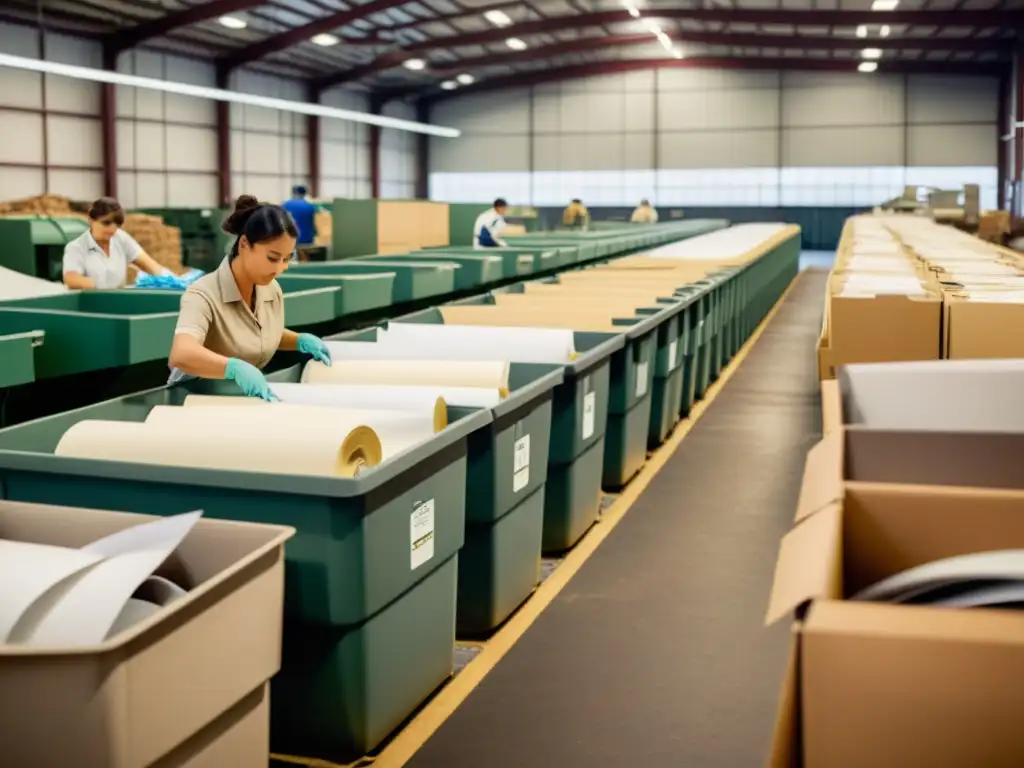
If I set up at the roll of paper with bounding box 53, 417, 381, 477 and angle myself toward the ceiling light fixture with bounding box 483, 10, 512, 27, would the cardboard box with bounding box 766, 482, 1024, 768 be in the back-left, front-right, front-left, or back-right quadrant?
back-right

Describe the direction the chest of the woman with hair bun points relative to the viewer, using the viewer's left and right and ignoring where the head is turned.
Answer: facing the viewer and to the right of the viewer

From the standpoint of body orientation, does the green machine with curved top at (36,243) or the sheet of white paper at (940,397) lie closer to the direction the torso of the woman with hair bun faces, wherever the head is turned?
the sheet of white paper

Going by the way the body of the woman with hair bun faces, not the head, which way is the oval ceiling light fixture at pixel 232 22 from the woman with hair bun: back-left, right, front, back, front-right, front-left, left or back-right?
back-left

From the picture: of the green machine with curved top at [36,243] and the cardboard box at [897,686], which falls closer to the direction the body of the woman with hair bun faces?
the cardboard box

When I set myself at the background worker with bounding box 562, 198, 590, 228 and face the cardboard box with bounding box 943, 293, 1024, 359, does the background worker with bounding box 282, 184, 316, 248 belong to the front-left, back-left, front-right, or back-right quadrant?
front-right

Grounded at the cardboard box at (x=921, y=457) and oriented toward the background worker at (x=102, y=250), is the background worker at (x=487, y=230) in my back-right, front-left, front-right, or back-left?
front-right

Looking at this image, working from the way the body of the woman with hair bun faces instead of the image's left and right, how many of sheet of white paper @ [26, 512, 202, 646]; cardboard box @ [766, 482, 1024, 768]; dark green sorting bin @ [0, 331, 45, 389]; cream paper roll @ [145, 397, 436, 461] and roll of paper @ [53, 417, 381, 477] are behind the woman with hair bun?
1

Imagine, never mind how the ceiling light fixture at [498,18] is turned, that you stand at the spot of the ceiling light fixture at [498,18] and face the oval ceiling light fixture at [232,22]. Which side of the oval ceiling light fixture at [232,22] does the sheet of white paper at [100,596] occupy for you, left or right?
left

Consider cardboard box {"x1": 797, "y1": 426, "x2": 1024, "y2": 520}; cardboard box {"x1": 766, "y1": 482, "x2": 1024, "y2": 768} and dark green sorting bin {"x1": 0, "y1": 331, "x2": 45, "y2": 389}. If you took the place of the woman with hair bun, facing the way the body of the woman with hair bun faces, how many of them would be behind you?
1

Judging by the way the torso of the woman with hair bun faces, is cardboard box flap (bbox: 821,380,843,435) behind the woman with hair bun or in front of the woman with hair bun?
in front

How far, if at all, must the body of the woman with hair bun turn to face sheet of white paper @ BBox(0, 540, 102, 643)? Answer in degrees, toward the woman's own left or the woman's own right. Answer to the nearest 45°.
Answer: approximately 45° to the woman's own right

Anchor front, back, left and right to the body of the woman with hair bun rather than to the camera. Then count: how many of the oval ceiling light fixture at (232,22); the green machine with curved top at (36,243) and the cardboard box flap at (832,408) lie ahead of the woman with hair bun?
1

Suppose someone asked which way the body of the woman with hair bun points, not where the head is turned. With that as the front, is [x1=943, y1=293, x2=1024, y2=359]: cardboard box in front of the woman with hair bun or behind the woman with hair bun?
in front

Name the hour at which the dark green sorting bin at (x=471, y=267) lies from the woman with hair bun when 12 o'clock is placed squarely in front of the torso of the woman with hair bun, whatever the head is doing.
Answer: The dark green sorting bin is roughly at 8 o'clock from the woman with hair bun.
